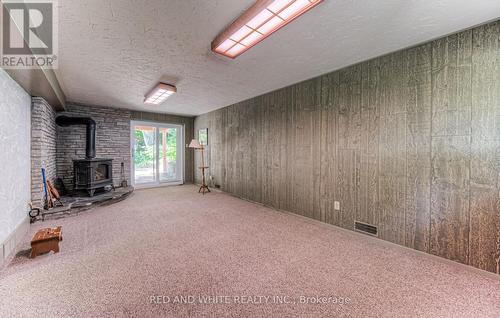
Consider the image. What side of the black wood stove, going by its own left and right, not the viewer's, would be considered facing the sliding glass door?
left

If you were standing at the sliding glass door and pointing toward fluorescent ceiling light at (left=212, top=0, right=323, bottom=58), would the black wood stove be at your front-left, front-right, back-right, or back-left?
front-right

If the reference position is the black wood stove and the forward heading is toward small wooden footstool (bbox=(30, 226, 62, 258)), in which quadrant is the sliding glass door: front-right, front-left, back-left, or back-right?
back-left

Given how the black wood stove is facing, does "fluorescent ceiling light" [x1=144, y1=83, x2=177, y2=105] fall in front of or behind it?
in front

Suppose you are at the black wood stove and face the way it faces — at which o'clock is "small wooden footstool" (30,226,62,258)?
The small wooden footstool is roughly at 2 o'clock from the black wood stove.

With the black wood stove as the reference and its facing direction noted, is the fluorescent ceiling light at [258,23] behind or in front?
in front

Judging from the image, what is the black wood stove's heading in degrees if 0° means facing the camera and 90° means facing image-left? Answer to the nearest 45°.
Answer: approximately 315°
